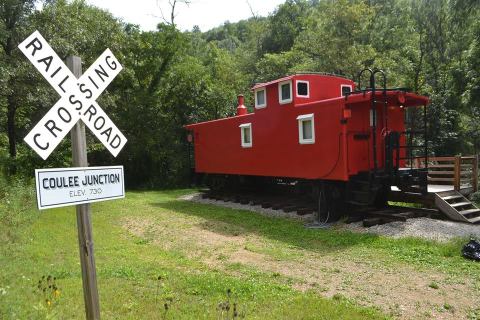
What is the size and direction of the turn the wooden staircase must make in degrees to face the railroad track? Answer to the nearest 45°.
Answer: approximately 135° to its right

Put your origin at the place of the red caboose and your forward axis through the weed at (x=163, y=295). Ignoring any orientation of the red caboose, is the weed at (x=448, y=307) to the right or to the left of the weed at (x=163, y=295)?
left

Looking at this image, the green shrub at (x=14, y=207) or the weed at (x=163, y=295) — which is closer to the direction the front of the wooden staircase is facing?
the weed

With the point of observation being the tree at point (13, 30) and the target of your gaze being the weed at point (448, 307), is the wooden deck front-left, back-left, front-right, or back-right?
front-left

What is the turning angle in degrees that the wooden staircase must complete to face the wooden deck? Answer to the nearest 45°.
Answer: approximately 135° to its left

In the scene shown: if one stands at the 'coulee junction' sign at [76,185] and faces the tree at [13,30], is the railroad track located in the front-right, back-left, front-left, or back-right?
front-right

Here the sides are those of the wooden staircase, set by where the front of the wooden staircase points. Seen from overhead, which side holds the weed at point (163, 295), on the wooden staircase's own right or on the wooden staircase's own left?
on the wooden staircase's own right

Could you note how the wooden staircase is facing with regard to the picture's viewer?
facing the viewer and to the right of the viewer

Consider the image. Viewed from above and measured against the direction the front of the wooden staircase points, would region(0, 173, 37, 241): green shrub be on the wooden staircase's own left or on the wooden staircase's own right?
on the wooden staircase's own right

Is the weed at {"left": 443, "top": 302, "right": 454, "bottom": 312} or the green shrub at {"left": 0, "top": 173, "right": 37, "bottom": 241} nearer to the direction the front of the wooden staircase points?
the weed

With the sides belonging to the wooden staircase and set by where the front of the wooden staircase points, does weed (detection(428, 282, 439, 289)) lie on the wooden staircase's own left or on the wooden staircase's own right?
on the wooden staircase's own right

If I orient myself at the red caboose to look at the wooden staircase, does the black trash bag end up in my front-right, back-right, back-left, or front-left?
front-right
